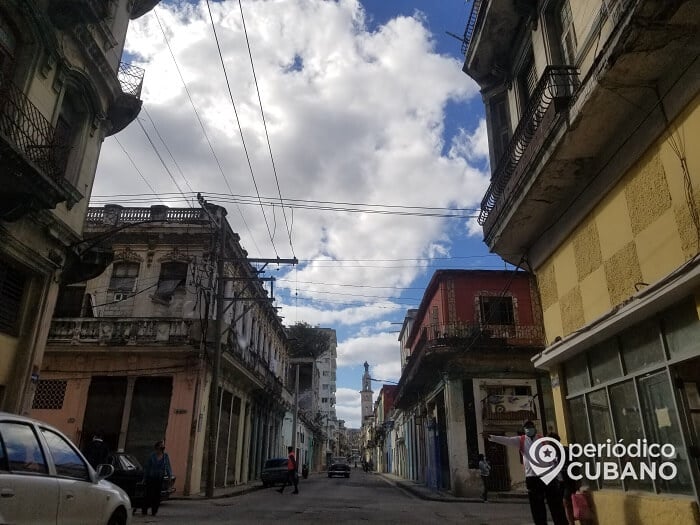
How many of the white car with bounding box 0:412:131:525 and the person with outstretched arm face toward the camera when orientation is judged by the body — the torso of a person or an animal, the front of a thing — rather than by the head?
1

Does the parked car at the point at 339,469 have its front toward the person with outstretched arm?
yes

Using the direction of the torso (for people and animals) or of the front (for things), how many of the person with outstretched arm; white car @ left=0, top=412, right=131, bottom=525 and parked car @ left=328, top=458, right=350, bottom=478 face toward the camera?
2

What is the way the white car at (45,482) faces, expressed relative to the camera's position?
facing away from the viewer and to the right of the viewer

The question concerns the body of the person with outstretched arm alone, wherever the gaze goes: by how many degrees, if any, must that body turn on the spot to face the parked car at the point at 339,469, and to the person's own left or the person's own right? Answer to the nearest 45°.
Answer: approximately 135° to the person's own right

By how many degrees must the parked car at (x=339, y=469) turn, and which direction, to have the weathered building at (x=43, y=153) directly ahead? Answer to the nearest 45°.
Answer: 0° — it already faces it

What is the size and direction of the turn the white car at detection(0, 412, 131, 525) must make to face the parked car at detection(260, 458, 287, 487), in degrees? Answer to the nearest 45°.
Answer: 0° — it already faces it

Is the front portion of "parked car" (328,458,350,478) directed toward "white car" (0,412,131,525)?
yes

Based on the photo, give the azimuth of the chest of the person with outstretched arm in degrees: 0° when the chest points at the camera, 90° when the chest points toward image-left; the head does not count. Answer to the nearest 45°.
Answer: approximately 0°

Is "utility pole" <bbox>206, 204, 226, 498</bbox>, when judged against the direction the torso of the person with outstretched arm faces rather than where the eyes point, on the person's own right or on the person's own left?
on the person's own right
